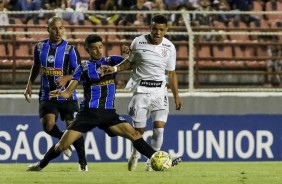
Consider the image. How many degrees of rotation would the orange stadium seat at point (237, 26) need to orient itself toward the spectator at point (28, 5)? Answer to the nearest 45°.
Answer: approximately 90° to its right

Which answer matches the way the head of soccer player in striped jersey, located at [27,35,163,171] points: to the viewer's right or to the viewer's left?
to the viewer's right

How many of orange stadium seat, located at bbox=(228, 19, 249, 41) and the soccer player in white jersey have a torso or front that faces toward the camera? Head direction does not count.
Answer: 2

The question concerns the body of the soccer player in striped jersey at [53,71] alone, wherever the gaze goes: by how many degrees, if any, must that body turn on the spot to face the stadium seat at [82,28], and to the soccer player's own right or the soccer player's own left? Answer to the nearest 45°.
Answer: approximately 180°

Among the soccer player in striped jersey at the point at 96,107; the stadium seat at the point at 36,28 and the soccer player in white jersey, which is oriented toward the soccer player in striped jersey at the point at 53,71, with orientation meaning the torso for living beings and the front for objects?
the stadium seat

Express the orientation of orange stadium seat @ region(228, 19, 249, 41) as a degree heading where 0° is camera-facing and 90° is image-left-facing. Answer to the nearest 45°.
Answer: approximately 0°

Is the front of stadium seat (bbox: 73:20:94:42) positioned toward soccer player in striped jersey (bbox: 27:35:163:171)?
yes

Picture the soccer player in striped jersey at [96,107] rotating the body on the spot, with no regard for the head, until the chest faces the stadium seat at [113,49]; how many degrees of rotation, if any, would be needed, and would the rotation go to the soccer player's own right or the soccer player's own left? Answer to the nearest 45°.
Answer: approximately 135° to the soccer player's own left
